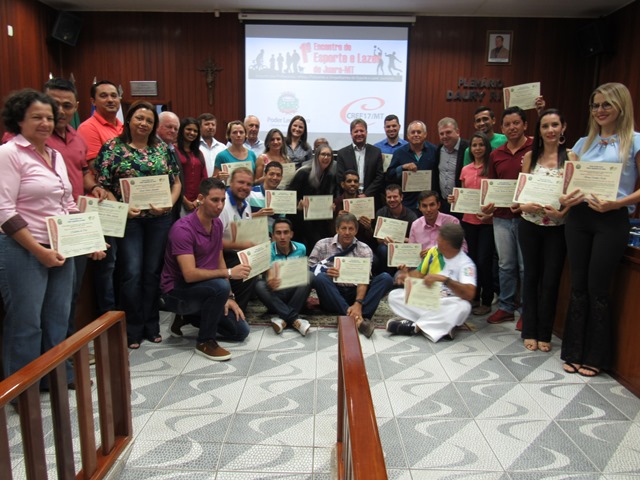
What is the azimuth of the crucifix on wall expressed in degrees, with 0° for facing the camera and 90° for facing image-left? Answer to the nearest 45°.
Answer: approximately 0°

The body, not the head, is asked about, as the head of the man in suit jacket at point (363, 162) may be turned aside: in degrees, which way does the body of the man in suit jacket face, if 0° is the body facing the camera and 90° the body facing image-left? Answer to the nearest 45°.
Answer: approximately 0°

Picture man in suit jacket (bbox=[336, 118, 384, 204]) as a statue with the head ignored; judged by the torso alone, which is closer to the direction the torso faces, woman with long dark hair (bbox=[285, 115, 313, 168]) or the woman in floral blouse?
the woman in floral blouse
